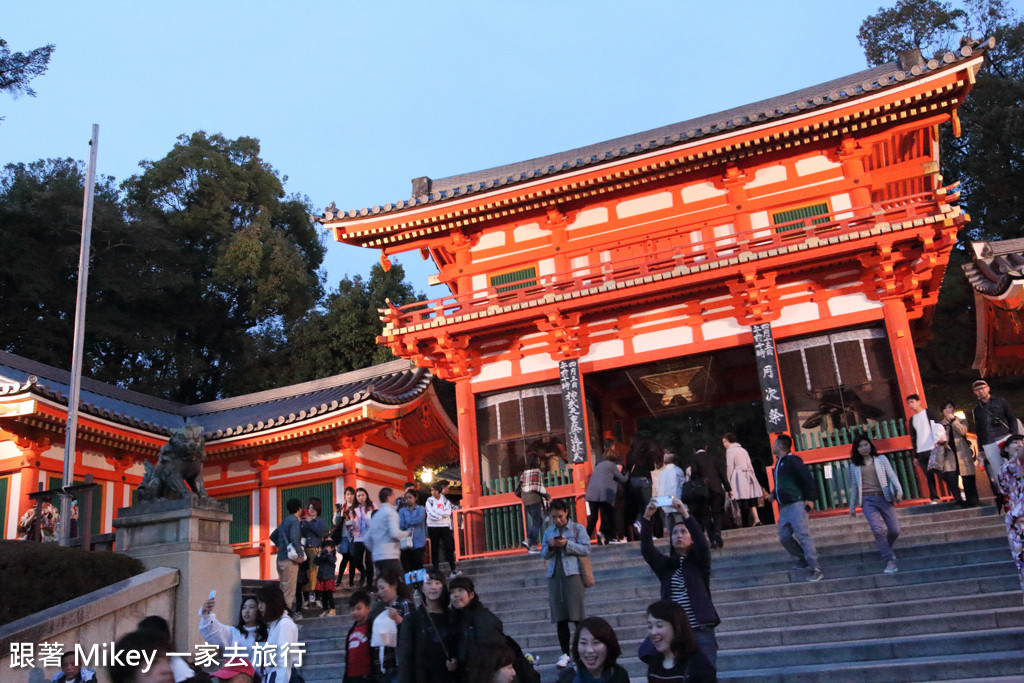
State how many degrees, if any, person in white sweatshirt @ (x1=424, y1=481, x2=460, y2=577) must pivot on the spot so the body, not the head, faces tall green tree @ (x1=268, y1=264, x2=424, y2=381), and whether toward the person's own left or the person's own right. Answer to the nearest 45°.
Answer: approximately 180°

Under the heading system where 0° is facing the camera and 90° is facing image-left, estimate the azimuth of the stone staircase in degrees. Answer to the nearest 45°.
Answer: approximately 45°

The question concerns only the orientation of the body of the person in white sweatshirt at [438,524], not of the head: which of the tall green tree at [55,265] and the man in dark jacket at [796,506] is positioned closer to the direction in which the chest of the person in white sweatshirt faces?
the man in dark jacket

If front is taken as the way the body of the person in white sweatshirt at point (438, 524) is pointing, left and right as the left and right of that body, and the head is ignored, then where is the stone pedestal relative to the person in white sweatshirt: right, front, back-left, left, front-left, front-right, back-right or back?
front-right

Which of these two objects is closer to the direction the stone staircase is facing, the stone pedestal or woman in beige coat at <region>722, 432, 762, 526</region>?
the stone pedestal

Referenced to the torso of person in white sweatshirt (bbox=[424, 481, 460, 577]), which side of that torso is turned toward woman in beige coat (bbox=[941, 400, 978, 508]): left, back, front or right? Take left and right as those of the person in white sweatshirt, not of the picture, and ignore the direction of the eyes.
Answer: left

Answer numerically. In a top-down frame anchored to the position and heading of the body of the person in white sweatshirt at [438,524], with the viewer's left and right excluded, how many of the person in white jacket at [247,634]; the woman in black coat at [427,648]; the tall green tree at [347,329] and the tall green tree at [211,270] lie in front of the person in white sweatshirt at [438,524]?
2

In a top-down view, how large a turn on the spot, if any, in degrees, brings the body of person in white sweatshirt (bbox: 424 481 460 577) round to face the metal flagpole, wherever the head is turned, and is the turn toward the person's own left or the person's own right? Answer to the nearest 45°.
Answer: approximately 90° to the person's own right

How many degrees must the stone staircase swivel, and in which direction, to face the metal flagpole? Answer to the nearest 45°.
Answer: approximately 45° to its right

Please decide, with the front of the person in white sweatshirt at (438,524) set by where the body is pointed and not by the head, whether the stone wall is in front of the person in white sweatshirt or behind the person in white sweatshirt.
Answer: in front
